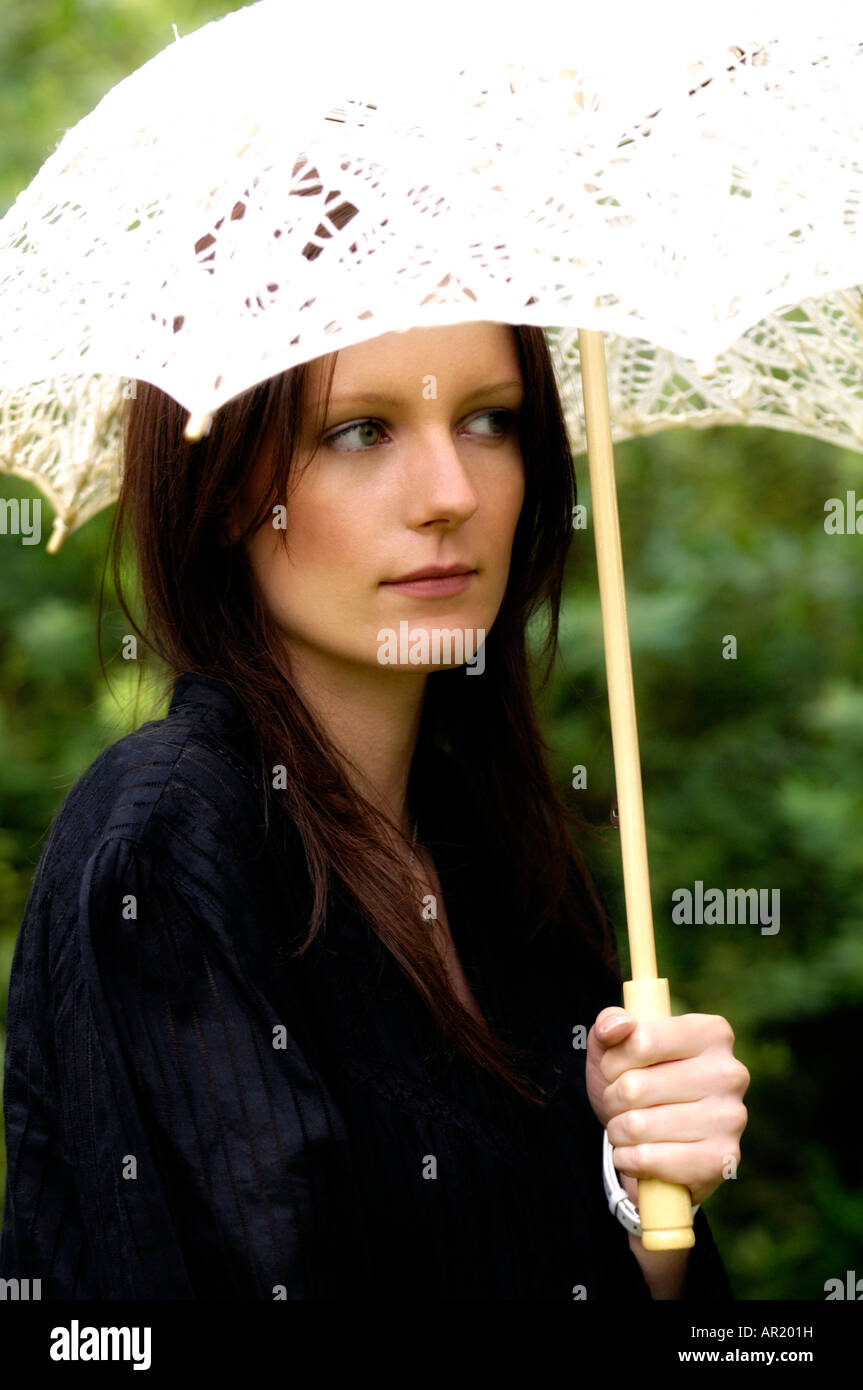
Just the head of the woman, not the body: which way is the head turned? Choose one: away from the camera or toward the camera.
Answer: toward the camera
